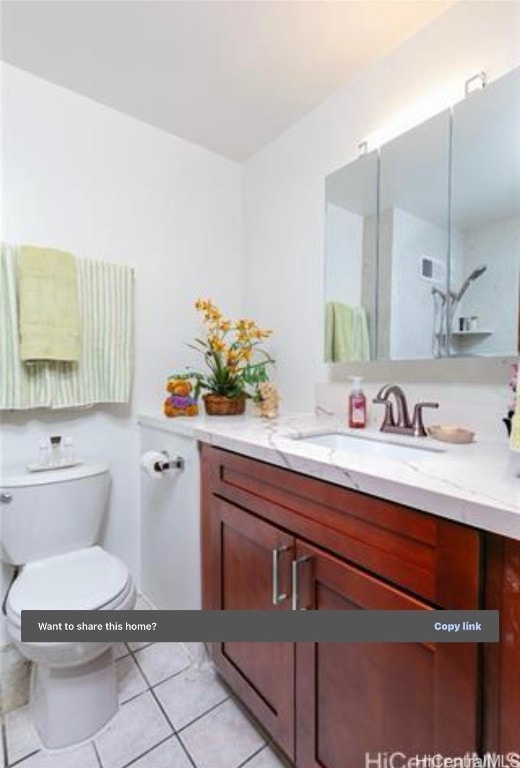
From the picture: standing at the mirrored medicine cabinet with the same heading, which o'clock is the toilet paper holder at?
The toilet paper holder is roughly at 1 o'clock from the mirrored medicine cabinet.

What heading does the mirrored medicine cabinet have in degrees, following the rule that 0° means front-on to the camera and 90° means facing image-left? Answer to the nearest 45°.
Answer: approximately 45°

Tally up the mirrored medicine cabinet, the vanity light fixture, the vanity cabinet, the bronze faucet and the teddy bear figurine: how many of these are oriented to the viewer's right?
0

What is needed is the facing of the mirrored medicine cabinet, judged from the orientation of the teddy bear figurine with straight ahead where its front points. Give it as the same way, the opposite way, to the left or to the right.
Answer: to the right

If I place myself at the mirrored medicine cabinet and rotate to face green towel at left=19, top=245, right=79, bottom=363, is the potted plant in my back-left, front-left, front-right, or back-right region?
front-right

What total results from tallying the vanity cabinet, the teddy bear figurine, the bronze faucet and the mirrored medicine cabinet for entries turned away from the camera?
0

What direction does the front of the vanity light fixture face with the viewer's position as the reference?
facing the viewer and to the left of the viewer

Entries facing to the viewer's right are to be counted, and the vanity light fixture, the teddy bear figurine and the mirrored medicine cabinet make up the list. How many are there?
0

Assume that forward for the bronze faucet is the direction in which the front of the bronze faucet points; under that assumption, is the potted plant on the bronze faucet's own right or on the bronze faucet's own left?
on the bronze faucet's own right

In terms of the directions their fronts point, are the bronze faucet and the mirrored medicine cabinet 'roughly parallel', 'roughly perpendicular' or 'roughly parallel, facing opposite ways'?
roughly parallel

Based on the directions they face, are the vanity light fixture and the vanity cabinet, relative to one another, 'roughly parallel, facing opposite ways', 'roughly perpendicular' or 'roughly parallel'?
roughly parallel

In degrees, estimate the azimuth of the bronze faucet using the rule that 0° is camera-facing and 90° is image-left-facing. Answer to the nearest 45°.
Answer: approximately 45°

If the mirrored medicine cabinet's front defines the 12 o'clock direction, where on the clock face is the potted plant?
The potted plant is roughly at 2 o'clock from the mirrored medicine cabinet.

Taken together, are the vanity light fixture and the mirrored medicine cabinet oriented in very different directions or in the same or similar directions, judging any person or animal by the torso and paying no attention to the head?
same or similar directions

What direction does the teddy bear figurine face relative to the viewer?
toward the camera

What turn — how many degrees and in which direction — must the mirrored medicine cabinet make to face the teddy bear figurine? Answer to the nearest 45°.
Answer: approximately 45° to its right
